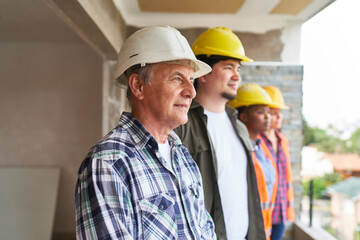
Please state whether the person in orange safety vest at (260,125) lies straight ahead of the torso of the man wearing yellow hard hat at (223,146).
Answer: no

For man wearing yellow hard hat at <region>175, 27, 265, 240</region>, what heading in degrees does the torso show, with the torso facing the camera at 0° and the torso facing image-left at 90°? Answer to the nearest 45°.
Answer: approximately 315°

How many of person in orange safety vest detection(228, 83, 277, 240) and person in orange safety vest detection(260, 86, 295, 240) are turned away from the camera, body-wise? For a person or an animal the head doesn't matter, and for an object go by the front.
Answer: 0

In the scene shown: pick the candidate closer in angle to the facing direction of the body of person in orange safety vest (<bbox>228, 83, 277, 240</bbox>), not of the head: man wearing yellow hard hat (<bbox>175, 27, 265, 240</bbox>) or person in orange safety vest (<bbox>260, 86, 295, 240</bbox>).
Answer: the man wearing yellow hard hat

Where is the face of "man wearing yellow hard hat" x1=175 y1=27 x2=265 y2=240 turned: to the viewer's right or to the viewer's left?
to the viewer's right

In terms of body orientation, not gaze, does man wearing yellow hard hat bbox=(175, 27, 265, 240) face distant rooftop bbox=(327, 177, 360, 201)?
no

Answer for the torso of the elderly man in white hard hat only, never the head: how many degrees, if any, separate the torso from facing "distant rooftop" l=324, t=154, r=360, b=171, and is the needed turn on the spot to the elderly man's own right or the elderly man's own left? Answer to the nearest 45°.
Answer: approximately 90° to the elderly man's own left

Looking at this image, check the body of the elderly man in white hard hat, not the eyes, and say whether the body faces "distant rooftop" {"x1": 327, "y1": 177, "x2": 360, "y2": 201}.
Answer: no

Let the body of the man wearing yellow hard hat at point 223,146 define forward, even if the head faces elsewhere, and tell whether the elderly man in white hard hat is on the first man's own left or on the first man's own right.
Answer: on the first man's own right

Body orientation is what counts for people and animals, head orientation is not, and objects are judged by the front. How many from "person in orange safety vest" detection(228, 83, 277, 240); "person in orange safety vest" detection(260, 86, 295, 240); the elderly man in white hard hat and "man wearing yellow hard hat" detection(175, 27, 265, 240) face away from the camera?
0

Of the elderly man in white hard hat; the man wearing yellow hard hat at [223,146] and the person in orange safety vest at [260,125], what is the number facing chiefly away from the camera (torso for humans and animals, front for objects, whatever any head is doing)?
0

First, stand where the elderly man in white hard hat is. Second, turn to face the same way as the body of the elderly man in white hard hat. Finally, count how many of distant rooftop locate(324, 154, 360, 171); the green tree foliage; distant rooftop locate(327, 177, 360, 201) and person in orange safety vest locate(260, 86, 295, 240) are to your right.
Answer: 0

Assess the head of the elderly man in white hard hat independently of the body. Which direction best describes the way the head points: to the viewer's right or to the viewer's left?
to the viewer's right

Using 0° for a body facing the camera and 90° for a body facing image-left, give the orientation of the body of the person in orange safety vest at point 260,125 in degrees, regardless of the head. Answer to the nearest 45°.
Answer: approximately 315°
